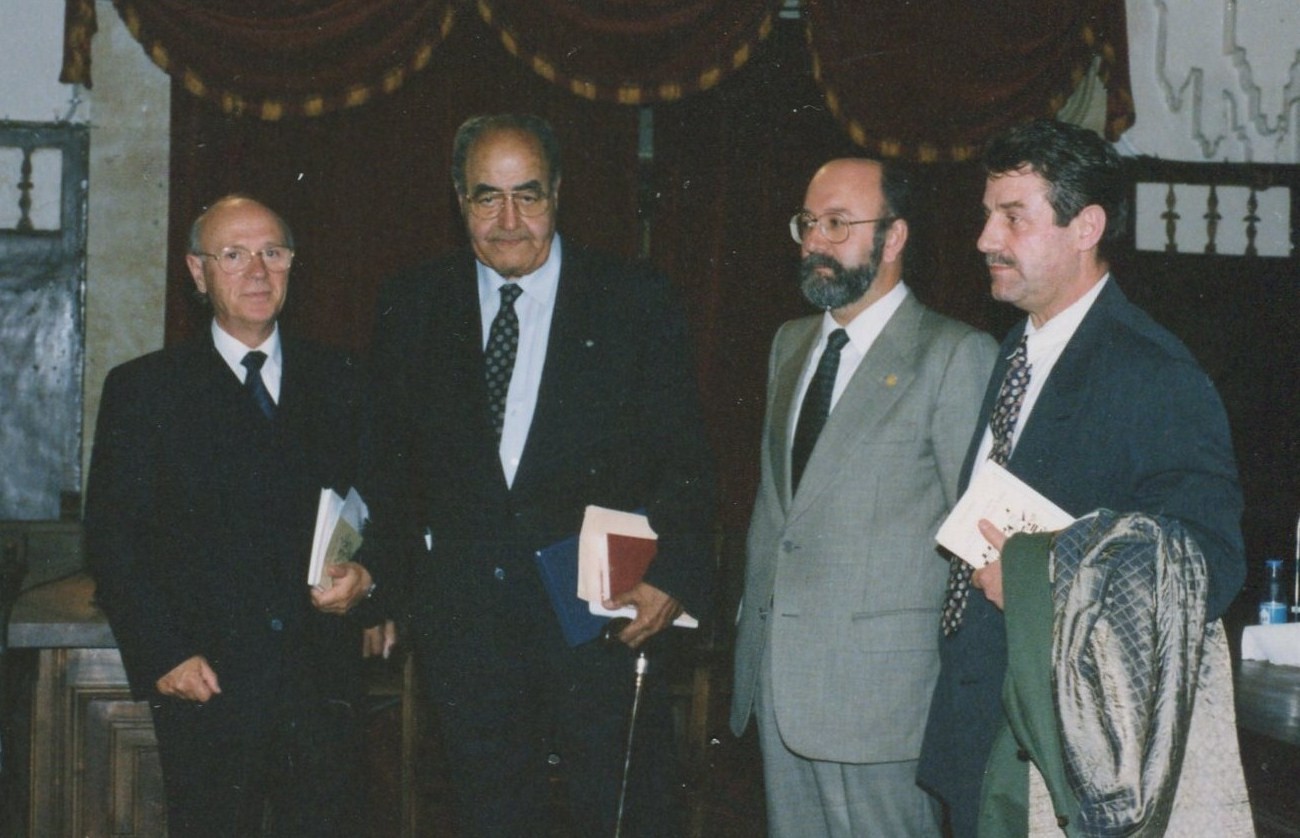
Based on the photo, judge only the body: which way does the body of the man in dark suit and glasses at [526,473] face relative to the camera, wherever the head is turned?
toward the camera

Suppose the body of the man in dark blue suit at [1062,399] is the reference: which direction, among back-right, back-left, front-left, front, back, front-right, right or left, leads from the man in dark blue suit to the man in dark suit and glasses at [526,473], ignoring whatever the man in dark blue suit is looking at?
front-right

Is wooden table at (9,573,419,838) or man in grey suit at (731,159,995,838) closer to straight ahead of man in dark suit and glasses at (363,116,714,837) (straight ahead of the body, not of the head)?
the man in grey suit

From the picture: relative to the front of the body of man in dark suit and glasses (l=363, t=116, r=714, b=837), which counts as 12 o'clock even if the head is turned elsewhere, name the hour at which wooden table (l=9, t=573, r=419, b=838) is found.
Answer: The wooden table is roughly at 4 o'clock from the man in dark suit and glasses.

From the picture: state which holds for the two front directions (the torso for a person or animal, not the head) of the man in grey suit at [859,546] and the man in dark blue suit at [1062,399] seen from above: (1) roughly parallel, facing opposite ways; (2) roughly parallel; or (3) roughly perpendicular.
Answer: roughly parallel

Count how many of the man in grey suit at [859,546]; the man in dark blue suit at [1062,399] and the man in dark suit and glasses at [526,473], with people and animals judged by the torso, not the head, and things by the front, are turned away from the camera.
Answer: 0

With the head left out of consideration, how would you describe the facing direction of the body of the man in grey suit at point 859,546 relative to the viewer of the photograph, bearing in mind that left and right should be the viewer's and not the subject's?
facing the viewer and to the left of the viewer

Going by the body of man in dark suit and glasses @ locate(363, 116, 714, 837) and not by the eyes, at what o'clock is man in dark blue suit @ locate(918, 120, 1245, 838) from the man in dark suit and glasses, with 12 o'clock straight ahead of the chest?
The man in dark blue suit is roughly at 10 o'clock from the man in dark suit and glasses.

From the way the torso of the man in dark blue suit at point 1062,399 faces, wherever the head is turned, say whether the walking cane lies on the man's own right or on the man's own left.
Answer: on the man's own right

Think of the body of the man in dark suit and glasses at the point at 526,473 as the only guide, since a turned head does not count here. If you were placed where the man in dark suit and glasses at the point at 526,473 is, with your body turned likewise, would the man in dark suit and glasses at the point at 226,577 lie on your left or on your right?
on your right

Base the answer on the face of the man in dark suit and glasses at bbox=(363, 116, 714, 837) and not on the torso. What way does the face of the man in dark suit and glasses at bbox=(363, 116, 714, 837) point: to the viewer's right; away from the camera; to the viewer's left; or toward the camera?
toward the camera

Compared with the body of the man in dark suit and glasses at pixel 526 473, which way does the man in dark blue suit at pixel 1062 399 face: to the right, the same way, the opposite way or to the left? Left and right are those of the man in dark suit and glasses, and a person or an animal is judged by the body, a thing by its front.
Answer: to the right

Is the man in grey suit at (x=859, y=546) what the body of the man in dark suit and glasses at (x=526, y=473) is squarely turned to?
no

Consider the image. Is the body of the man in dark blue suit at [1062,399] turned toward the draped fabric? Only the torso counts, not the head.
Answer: no
